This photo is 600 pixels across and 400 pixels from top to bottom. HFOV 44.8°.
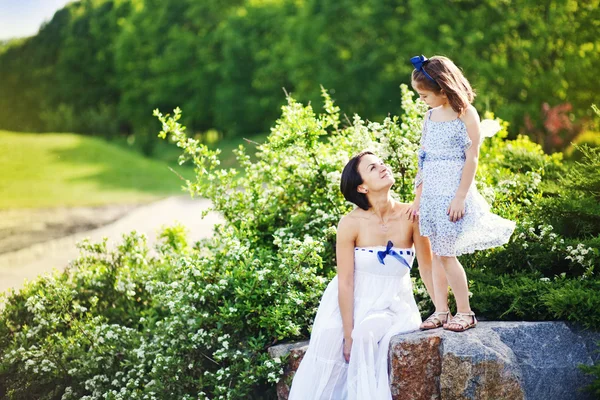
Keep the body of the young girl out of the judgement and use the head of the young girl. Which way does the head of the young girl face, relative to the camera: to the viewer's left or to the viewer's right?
to the viewer's left

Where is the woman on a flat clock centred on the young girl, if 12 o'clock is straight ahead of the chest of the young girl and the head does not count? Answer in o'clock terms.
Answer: The woman is roughly at 1 o'clock from the young girl.

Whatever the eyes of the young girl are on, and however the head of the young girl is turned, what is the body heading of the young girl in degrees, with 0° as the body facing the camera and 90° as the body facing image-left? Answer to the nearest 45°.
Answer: approximately 45°

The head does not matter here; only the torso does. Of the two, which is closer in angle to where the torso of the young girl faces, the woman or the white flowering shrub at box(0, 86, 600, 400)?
the woman
